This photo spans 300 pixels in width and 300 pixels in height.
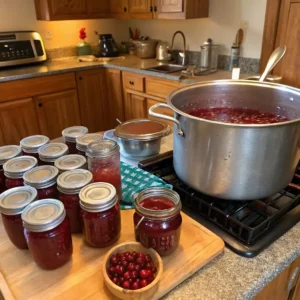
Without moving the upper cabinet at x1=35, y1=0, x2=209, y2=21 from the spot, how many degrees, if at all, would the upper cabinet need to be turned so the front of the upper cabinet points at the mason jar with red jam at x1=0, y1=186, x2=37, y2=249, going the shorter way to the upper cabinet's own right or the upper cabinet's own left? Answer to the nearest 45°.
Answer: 0° — it already faces it

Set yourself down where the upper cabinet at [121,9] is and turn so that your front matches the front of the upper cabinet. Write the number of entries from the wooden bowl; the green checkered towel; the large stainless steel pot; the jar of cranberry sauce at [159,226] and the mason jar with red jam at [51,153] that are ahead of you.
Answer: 5

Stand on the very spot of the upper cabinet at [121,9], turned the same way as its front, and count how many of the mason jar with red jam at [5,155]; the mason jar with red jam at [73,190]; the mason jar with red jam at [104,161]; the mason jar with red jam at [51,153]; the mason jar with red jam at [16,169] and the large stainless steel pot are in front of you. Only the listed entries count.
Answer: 6

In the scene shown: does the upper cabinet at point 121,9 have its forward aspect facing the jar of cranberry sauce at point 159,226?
yes

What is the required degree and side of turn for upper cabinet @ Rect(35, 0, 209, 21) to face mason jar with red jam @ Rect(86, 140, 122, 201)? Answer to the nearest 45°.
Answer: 0° — it already faces it

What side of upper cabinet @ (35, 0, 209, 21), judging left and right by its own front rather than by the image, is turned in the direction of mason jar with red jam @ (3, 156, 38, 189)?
front

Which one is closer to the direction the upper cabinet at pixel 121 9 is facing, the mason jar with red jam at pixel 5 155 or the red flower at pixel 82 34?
the mason jar with red jam

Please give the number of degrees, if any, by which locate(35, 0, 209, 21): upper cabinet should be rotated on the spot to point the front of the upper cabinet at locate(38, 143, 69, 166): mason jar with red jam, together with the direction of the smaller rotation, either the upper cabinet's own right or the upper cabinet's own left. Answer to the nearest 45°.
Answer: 0° — it already faces it

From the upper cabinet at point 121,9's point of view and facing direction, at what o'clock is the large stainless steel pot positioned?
The large stainless steel pot is roughly at 12 o'clock from the upper cabinet.

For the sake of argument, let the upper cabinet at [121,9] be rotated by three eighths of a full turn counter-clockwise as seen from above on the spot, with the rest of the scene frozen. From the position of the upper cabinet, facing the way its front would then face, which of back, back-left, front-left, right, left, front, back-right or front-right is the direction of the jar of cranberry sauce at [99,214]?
back-right

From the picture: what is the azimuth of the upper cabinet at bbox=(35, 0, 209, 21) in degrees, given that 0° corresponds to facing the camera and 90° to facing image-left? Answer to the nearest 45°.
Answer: approximately 0°

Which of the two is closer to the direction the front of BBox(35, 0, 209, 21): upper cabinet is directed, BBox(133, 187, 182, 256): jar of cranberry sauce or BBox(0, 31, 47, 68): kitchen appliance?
the jar of cranberry sauce

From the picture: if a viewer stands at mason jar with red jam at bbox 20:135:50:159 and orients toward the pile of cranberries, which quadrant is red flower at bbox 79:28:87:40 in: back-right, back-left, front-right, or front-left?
back-left

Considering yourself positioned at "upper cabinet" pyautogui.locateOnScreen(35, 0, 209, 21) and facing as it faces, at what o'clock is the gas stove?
The gas stove is roughly at 12 o'clock from the upper cabinet.

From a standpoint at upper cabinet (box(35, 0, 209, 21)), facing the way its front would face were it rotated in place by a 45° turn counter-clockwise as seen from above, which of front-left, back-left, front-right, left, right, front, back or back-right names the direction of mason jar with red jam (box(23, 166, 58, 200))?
front-right

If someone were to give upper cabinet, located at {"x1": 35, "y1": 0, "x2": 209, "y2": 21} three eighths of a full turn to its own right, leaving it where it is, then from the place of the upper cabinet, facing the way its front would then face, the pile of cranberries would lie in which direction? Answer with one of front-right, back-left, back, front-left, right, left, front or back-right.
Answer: back-left

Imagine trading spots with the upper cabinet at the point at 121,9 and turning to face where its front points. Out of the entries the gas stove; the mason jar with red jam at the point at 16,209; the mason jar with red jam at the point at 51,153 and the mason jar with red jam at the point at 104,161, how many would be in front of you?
4

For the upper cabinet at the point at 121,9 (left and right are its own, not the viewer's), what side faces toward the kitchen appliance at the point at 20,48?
right
